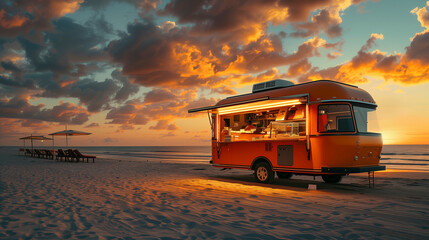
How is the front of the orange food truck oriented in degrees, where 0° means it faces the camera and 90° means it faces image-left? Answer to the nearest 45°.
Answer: approximately 315°
